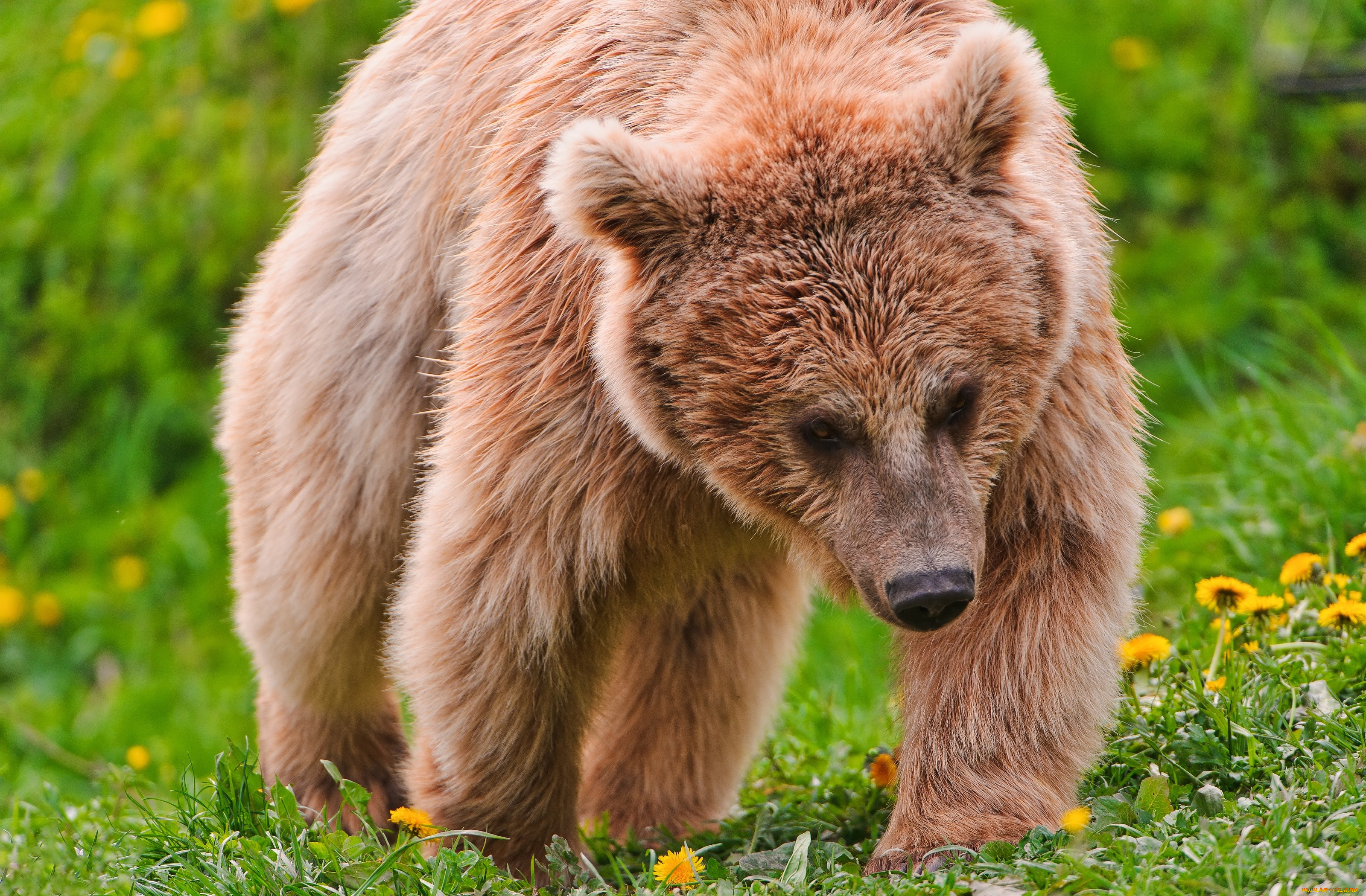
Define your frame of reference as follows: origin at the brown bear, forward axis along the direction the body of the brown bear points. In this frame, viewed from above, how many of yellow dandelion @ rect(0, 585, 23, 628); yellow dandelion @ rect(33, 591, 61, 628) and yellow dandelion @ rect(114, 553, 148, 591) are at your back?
3

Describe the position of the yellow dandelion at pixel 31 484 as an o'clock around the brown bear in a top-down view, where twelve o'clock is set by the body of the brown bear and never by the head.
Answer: The yellow dandelion is roughly at 6 o'clock from the brown bear.

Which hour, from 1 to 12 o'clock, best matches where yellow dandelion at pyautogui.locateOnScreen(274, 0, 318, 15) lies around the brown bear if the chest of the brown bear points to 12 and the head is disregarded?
The yellow dandelion is roughly at 7 o'clock from the brown bear.

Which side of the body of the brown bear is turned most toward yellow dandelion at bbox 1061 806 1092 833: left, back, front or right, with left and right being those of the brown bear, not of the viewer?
front

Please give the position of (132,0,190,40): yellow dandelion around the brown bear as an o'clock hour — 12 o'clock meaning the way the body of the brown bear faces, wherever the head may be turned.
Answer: The yellow dandelion is roughly at 7 o'clock from the brown bear.

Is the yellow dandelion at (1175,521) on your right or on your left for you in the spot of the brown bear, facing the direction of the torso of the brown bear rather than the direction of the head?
on your left

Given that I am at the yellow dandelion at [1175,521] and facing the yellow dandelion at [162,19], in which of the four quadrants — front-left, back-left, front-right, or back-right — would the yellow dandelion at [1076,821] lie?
back-left

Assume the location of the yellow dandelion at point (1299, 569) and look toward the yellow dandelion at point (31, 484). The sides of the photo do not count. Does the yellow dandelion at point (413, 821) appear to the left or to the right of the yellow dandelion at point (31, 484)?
left

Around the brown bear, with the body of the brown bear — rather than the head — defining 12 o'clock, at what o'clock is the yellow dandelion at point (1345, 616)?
The yellow dandelion is roughly at 11 o'clock from the brown bear.

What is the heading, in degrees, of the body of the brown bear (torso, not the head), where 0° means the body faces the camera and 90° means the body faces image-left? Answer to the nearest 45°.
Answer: approximately 315°
